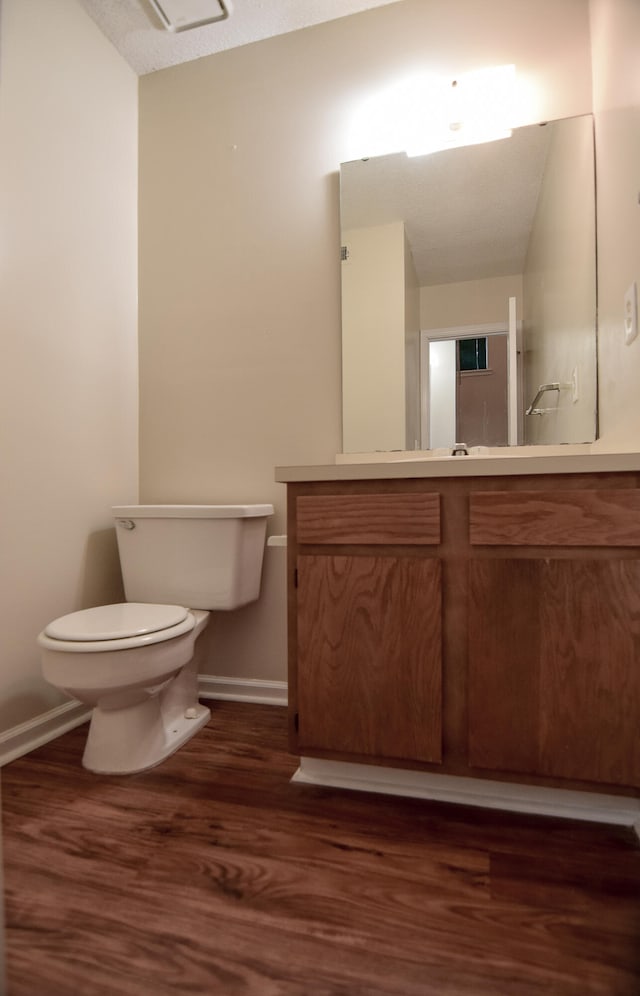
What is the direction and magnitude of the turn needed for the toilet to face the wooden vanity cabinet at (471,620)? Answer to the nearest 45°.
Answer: approximately 90° to its left

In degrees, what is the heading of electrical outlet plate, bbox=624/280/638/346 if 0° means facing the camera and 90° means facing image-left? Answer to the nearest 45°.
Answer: approximately 90°

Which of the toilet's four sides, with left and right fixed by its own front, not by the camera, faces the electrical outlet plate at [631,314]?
left

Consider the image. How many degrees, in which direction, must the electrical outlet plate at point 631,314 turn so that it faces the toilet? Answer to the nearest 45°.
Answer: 0° — it already faces it

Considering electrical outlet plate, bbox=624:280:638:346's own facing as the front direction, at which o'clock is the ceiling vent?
The ceiling vent is roughly at 12 o'clock from the electrical outlet plate.

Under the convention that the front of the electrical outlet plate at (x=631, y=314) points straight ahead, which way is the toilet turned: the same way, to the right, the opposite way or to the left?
to the left

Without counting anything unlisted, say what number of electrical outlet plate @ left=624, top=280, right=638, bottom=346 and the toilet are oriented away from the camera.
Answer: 0
